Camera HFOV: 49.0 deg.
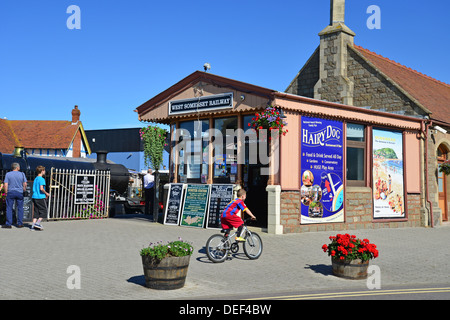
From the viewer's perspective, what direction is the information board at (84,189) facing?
toward the camera

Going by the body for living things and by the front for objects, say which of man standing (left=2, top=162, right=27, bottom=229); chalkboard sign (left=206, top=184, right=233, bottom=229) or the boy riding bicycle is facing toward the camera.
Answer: the chalkboard sign

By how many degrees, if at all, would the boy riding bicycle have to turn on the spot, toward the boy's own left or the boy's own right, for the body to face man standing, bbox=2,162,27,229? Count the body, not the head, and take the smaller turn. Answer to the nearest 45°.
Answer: approximately 135° to the boy's own left

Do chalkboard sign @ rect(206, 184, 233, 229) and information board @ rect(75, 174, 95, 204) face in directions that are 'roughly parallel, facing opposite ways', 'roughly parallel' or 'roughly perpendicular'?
roughly parallel

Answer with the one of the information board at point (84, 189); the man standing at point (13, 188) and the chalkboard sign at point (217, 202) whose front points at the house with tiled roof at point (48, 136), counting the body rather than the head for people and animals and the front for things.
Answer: the man standing

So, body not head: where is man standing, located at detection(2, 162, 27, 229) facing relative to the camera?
away from the camera

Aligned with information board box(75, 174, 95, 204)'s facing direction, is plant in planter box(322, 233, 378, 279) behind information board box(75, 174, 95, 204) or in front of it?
in front

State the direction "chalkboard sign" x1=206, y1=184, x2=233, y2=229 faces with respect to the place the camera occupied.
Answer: facing the viewer

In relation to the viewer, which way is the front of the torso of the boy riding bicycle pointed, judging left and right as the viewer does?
facing to the right of the viewer

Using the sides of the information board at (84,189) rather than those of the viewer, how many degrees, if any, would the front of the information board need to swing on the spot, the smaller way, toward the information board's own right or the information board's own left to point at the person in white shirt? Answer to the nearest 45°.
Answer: approximately 135° to the information board's own left

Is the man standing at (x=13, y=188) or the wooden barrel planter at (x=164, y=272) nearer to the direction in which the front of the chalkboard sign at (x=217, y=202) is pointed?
the wooden barrel planter

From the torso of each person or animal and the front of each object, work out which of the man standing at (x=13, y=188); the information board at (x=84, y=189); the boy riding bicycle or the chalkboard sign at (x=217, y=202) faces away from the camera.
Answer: the man standing

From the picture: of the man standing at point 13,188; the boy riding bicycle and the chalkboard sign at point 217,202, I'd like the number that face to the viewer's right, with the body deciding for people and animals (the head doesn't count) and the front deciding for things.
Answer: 1

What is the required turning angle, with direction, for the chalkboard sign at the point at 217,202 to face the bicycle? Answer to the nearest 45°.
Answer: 0° — it already faces it

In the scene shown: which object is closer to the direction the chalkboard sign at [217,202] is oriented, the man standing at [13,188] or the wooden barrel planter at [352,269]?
the wooden barrel planter
